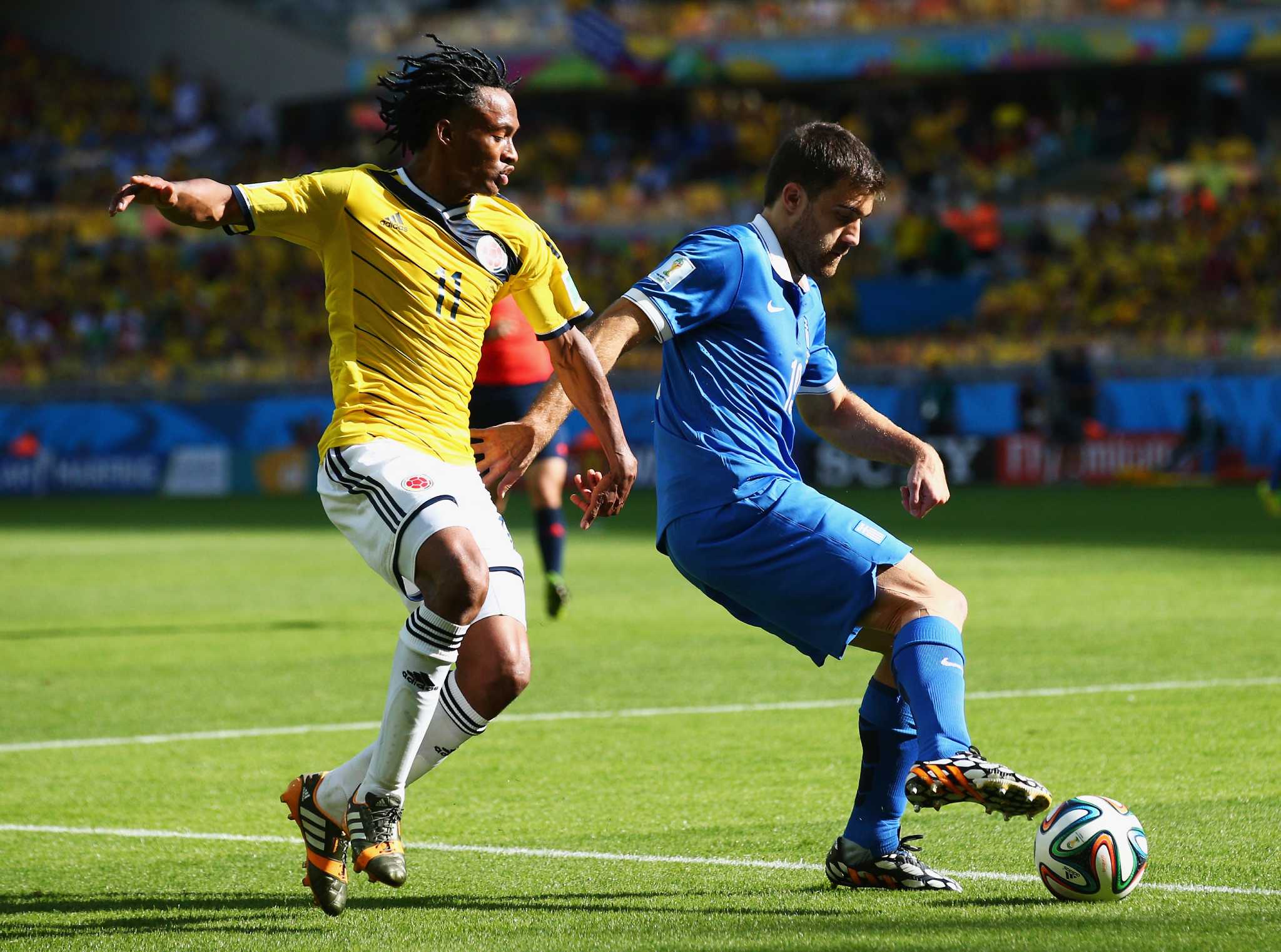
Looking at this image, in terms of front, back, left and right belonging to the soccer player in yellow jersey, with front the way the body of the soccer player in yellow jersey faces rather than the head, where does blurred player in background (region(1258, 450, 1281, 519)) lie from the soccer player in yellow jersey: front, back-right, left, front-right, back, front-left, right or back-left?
left

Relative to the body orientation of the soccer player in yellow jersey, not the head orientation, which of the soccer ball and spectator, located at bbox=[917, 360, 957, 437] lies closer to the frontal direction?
the soccer ball

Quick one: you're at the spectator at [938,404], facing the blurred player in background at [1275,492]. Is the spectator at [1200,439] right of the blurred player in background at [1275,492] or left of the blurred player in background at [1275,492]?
left

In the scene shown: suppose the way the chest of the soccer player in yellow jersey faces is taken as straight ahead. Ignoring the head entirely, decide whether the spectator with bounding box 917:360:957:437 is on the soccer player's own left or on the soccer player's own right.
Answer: on the soccer player's own left

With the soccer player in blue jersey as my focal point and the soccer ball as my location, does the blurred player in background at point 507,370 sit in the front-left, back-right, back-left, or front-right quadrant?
front-right

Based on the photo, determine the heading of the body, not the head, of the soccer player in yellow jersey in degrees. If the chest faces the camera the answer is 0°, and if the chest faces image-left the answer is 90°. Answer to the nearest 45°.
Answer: approximately 315°

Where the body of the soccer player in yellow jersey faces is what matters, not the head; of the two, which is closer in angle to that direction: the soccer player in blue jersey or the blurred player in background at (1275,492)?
the soccer player in blue jersey

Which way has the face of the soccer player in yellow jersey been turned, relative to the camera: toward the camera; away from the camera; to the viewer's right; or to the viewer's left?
to the viewer's right

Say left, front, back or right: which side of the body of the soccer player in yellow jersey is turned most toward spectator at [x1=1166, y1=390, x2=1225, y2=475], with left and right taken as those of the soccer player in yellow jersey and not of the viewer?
left

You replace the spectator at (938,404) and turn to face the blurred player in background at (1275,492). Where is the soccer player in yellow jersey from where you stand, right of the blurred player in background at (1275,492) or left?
right

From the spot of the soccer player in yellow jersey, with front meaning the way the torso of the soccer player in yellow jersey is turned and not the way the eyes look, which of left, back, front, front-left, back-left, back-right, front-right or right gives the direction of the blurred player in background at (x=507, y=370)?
back-left

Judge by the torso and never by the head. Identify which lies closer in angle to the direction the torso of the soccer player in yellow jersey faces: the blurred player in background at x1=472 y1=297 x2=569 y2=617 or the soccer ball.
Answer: the soccer ball
